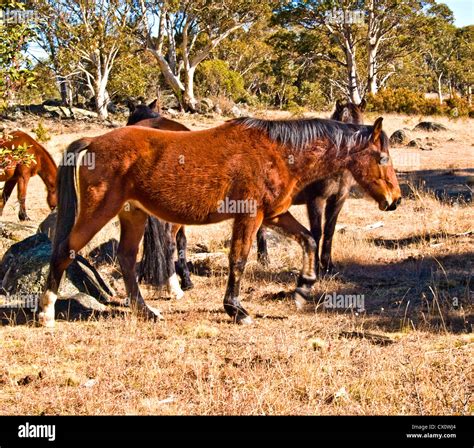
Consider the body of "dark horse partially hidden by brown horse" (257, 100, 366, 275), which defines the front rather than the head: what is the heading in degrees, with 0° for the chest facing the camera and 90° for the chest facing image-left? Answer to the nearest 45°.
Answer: approximately 315°

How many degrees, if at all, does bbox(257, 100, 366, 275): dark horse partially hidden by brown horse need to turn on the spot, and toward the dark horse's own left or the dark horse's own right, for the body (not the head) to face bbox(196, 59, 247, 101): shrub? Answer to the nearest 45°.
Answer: approximately 135° to the dark horse's own left

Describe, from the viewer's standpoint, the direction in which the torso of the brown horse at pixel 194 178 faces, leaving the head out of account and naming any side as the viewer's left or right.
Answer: facing to the right of the viewer

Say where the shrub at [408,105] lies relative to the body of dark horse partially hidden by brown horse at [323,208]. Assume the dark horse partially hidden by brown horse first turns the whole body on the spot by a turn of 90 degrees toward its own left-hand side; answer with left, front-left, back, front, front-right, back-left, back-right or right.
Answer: front-left
